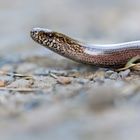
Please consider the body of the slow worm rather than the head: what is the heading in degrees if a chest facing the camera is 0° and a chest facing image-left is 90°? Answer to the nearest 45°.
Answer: approximately 90°
